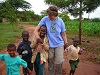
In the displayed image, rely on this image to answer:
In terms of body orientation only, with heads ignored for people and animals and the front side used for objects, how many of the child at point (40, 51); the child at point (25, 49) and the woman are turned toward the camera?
3

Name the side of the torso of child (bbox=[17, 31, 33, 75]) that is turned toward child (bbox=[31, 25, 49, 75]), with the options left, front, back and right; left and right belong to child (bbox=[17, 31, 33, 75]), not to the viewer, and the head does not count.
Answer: left

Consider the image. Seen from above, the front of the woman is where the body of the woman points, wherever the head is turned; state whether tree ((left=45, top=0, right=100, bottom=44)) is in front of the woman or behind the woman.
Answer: behind

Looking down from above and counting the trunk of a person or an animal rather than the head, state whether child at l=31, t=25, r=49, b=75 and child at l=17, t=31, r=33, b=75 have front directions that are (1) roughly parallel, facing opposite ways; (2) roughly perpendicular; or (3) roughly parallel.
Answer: roughly parallel

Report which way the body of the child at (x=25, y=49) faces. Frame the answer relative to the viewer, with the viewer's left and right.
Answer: facing the viewer

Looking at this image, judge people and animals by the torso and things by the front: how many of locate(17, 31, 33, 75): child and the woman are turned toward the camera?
2

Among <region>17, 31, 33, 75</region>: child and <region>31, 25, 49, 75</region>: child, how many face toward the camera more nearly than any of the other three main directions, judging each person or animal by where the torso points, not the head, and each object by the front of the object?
2

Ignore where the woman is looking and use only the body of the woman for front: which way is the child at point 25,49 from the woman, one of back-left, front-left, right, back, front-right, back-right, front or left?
right

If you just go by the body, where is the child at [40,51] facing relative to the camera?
toward the camera
